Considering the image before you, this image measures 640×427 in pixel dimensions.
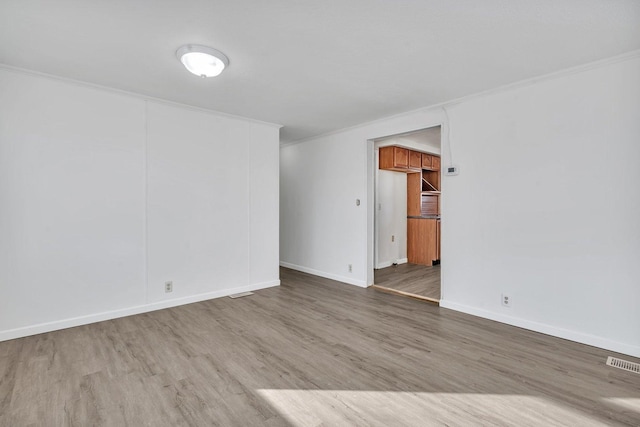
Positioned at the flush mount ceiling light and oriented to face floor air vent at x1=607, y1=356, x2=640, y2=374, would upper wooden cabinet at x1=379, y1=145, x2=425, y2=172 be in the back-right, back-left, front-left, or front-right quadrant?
front-left

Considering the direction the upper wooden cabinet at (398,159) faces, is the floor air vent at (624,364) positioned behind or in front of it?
in front

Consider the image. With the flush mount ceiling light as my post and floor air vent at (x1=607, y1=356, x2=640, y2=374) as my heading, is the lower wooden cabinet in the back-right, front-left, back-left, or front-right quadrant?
front-left

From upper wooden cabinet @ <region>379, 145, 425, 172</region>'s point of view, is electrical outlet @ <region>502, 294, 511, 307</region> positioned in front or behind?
in front

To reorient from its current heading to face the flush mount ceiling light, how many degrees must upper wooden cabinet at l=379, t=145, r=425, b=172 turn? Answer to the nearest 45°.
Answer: approximately 45° to its right
